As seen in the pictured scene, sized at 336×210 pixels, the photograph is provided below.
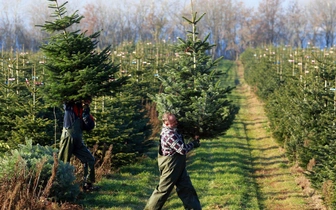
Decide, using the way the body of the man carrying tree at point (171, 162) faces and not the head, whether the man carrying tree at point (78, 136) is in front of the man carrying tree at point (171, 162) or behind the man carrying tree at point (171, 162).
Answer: behind
